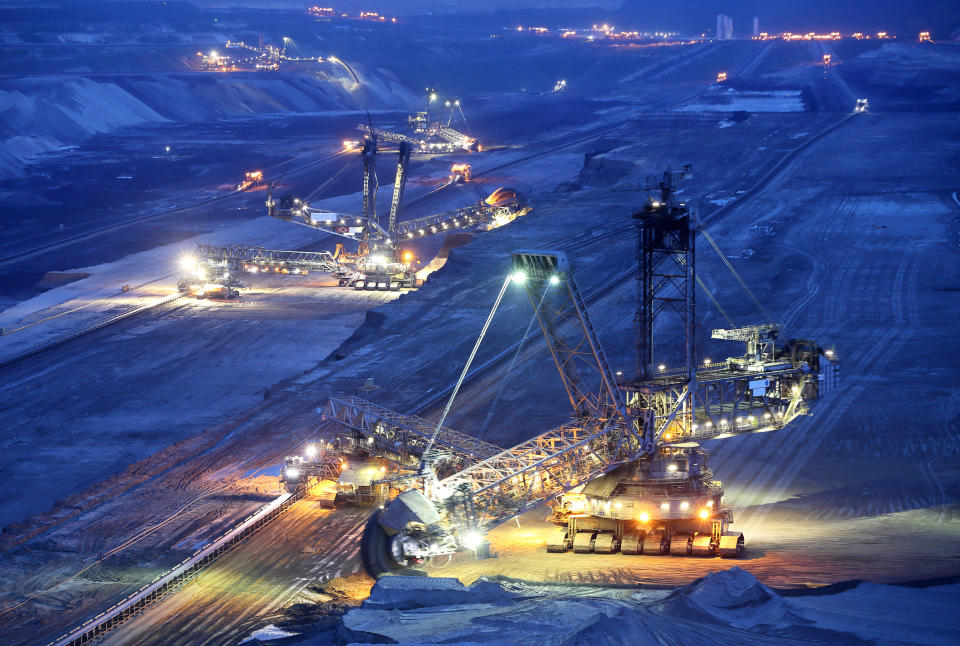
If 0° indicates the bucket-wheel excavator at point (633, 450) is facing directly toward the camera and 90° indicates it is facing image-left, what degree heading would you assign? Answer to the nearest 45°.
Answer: approximately 45°
